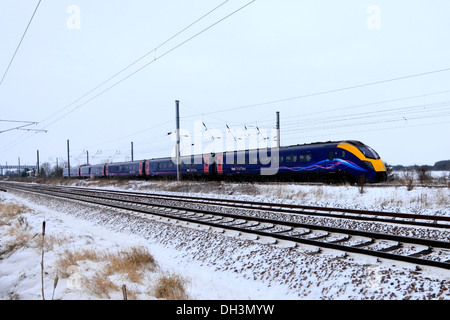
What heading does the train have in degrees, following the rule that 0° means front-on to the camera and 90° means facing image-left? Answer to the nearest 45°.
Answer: approximately 315°
